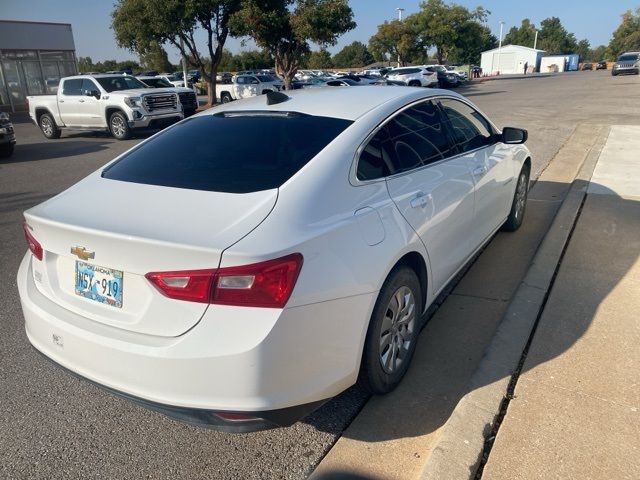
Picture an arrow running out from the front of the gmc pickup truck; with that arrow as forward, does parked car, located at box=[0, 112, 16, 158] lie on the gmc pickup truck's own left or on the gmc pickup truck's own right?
on the gmc pickup truck's own right

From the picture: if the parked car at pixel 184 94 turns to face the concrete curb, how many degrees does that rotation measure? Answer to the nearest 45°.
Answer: approximately 45° to its right

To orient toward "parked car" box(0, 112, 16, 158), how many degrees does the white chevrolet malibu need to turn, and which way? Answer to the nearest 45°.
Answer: approximately 90° to its left

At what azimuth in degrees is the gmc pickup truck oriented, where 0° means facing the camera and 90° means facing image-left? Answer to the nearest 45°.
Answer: approximately 315°

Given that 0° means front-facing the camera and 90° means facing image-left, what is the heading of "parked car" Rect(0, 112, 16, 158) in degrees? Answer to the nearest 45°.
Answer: approximately 315°

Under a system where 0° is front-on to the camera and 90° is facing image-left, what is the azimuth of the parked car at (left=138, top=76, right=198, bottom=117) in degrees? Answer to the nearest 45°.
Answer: approximately 315°

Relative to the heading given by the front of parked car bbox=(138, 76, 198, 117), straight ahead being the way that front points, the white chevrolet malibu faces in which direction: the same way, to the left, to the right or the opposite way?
to the left

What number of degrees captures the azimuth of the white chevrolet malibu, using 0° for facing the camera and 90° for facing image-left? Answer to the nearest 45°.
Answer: approximately 225°
